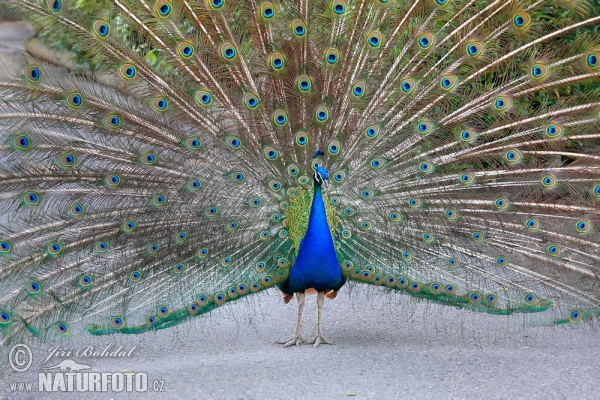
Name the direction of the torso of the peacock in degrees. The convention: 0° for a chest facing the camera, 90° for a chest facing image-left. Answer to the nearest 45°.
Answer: approximately 0°
